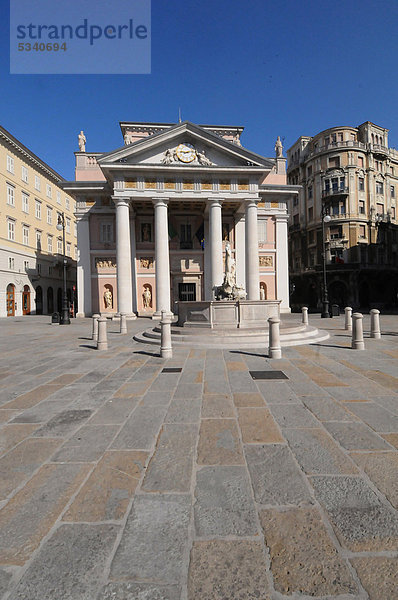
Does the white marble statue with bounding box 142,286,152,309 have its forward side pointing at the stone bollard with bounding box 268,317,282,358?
yes

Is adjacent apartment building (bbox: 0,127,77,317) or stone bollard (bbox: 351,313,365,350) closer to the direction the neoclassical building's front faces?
the stone bollard

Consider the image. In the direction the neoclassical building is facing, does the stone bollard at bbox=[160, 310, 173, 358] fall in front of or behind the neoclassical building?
in front

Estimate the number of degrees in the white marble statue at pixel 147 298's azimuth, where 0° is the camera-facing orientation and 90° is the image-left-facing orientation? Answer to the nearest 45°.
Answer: approximately 0°

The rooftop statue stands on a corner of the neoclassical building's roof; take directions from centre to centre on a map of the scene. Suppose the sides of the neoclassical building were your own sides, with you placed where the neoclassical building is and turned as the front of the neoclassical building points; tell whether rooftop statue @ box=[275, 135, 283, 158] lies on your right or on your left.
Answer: on your left

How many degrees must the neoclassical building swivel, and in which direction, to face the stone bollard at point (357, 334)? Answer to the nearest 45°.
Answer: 0° — it already faces it

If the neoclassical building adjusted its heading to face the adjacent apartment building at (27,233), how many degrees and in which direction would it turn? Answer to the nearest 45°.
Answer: approximately 135° to its right

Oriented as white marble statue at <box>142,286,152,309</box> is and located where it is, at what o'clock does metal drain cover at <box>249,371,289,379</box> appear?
The metal drain cover is roughly at 12 o'clock from the white marble statue.
